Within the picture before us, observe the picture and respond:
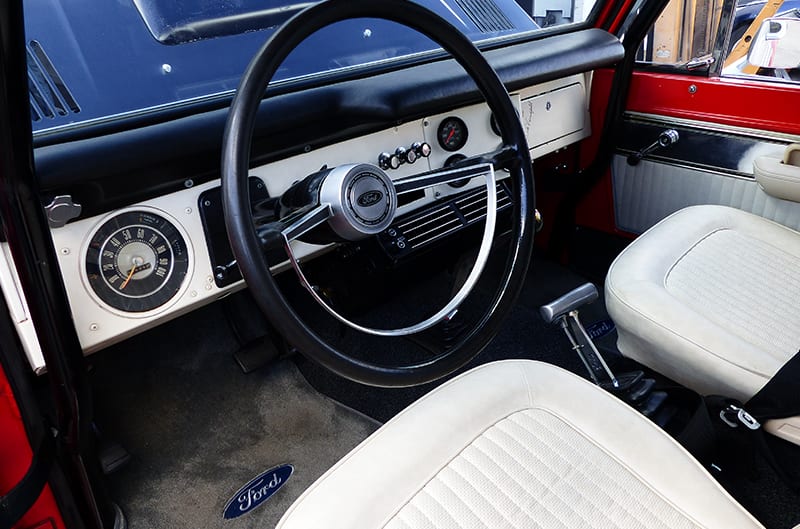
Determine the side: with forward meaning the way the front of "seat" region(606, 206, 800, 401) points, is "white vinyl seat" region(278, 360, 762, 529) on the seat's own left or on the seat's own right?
on the seat's own left

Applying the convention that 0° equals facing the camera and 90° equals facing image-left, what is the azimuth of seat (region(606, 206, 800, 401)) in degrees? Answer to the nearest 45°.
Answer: approximately 135°
